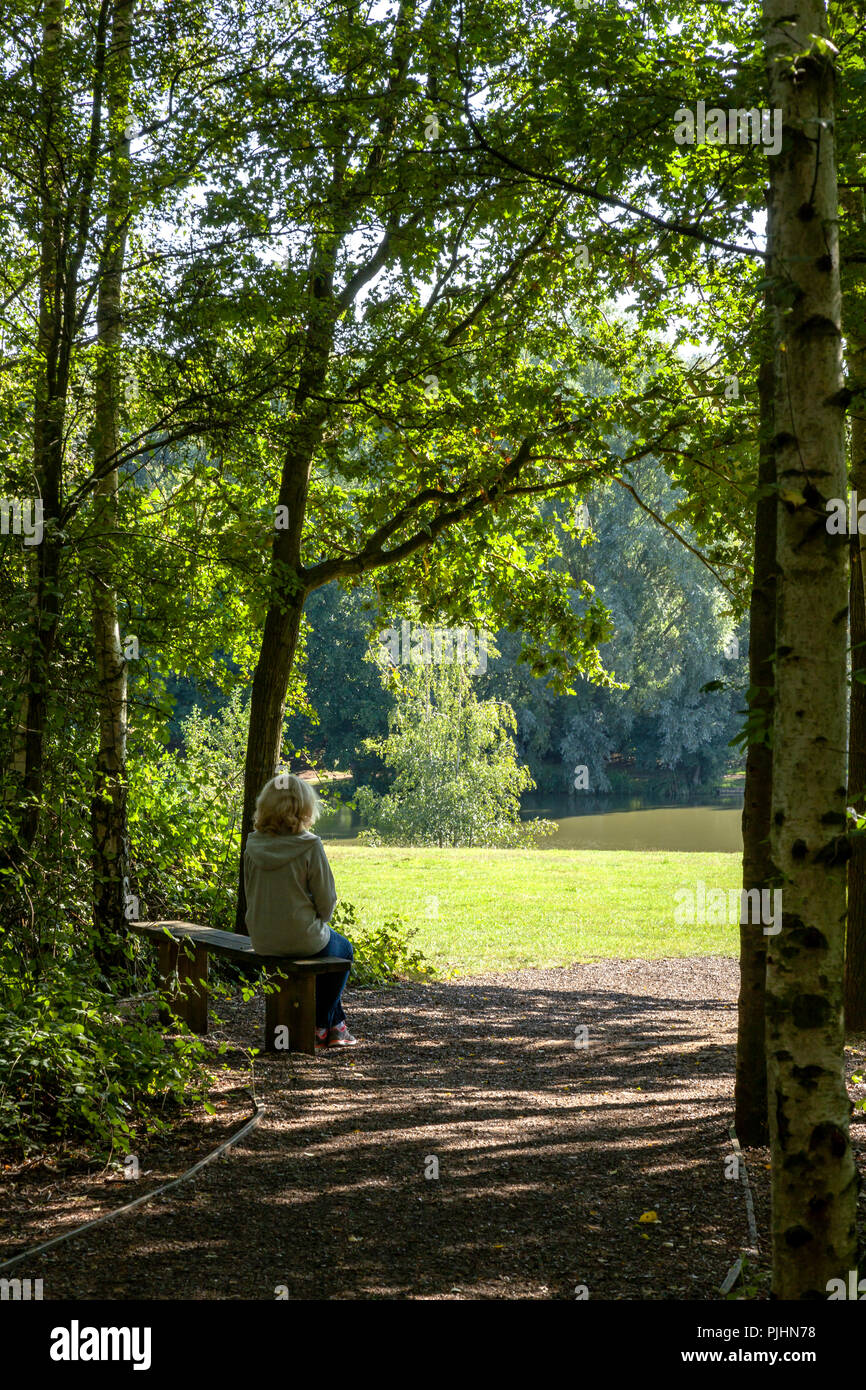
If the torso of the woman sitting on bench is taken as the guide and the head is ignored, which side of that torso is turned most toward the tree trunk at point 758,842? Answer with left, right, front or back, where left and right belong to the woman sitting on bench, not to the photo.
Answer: right

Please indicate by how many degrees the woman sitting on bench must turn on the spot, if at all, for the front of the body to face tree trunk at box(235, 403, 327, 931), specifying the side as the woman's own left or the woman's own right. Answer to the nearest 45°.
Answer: approximately 45° to the woman's own left

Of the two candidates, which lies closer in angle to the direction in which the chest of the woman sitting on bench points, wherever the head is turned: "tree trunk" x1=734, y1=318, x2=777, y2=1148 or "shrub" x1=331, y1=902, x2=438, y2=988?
the shrub

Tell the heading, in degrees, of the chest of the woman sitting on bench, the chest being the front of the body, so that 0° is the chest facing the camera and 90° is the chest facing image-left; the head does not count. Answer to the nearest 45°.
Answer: approximately 225°
